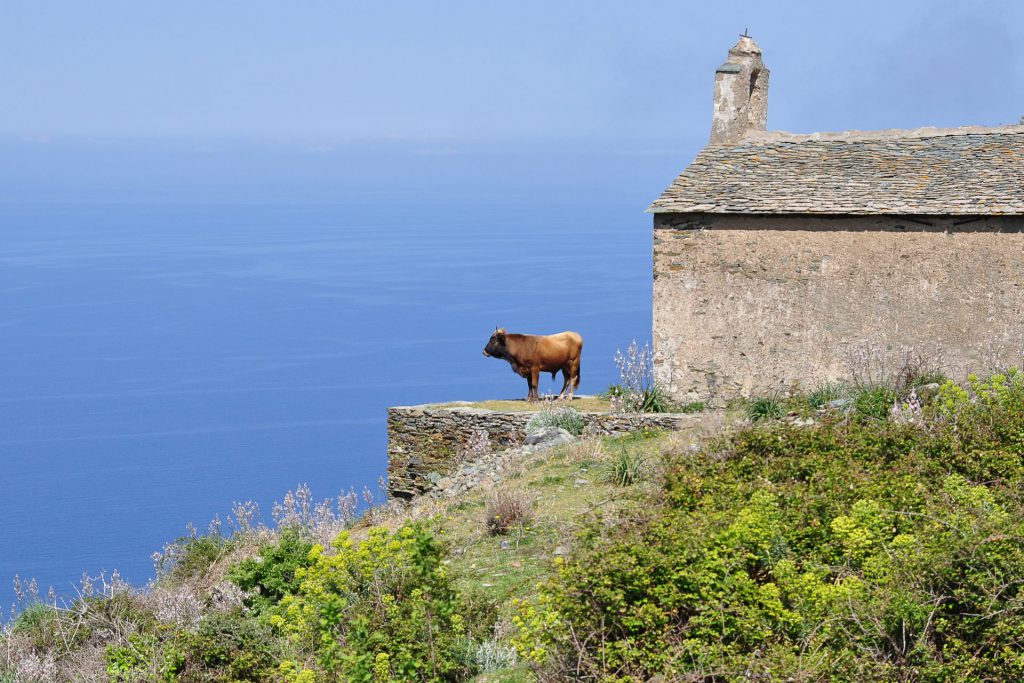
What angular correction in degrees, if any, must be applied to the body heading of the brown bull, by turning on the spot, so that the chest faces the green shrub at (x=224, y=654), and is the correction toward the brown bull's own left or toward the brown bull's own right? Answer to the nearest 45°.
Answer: approximately 90° to the brown bull's own left

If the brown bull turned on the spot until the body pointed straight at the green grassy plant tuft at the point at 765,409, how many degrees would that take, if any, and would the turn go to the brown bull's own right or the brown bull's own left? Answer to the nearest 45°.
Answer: approximately 135° to the brown bull's own left

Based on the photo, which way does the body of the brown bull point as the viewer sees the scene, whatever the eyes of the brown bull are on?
to the viewer's left

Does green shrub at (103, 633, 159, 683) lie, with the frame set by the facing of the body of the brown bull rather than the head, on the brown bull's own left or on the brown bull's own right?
on the brown bull's own left
